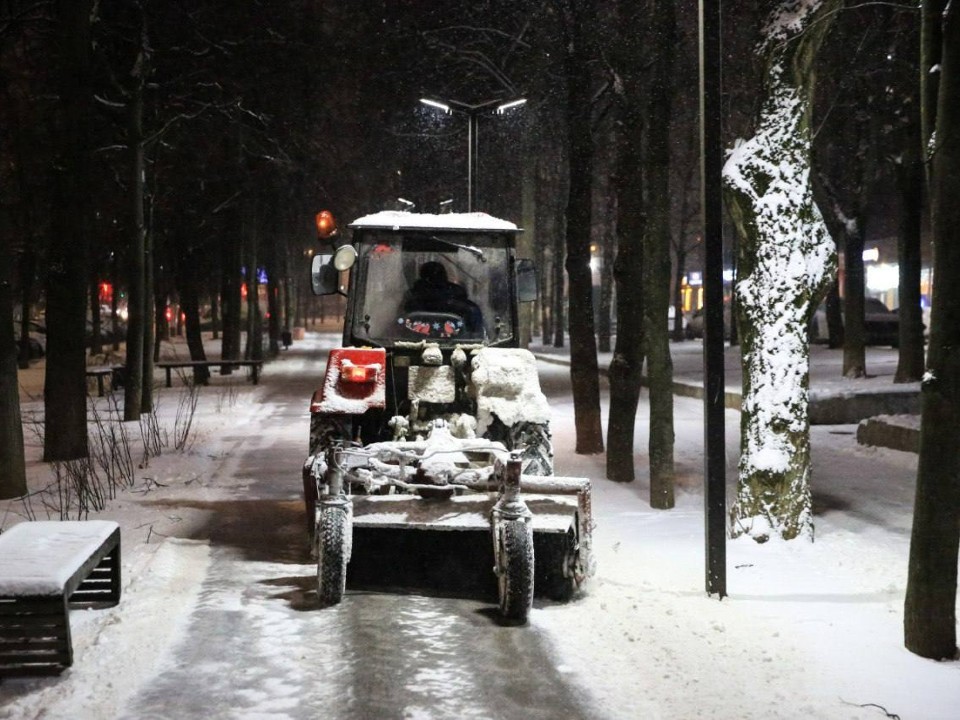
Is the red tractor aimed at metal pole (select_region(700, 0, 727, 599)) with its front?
no

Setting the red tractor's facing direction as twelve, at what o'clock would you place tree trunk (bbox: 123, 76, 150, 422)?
The tree trunk is roughly at 11 o'clock from the red tractor.

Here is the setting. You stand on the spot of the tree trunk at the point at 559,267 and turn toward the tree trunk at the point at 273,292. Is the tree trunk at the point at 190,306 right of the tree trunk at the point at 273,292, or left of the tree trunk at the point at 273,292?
left

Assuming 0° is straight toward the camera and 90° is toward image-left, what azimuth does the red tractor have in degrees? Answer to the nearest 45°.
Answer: approximately 180°

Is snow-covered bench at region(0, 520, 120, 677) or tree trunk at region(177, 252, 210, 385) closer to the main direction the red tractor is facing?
the tree trunk

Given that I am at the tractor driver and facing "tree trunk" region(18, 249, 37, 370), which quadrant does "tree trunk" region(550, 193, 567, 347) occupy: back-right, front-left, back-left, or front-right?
front-right

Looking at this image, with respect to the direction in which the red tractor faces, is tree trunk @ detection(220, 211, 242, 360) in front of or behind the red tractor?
in front

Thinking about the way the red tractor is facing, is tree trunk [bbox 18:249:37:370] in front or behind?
in front
